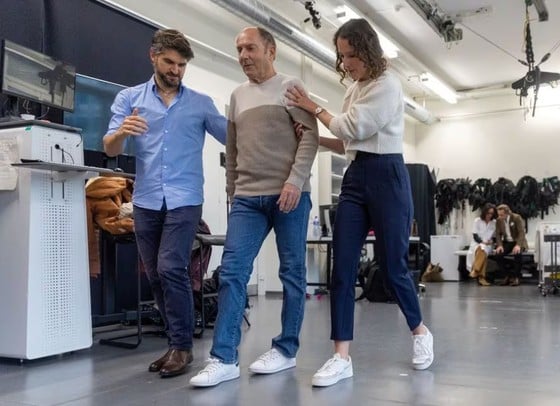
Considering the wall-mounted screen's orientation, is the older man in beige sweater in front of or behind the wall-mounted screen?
in front

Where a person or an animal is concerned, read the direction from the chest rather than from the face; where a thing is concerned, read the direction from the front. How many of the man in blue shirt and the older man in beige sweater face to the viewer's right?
0

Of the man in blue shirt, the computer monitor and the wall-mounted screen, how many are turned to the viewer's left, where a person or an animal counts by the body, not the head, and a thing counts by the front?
0

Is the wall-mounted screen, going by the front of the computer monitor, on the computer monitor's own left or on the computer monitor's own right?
on the computer monitor's own left

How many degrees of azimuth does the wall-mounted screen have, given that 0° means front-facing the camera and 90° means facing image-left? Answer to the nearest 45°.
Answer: approximately 315°

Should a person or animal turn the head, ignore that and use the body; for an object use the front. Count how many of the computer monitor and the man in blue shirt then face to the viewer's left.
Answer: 0

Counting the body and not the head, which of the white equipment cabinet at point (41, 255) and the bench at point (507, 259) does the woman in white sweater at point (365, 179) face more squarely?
the white equipment cabinet

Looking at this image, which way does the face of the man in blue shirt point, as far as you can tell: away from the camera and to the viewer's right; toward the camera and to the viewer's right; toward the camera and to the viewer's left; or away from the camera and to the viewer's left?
toward the camera and to the viewer's right

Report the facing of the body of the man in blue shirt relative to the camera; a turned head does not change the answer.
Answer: toward the camera

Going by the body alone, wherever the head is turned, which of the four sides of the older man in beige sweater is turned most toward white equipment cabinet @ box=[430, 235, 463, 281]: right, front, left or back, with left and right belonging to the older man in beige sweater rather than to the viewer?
back

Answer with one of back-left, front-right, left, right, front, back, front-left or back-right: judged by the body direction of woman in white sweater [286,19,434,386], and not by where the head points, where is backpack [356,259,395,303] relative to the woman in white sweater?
back-right

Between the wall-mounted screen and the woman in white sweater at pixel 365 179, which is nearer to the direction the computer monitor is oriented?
the woman in white sweater

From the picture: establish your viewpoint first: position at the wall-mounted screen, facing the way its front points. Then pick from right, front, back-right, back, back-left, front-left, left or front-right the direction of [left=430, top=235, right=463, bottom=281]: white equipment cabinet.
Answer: left

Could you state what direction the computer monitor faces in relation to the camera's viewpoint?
facing the viewer and to the right of the viewer

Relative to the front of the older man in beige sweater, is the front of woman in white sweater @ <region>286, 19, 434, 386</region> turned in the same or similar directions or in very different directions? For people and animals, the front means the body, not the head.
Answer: same or similar directions

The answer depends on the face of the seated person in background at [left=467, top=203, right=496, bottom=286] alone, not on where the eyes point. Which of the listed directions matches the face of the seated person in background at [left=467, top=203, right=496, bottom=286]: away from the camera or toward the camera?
toward the camera
